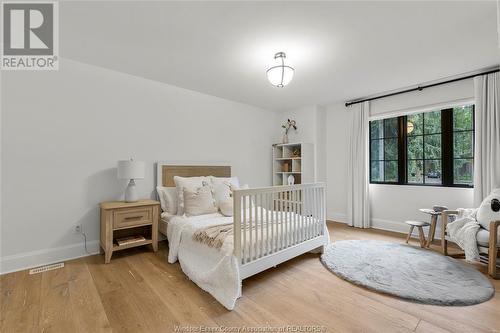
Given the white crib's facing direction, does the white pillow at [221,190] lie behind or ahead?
behind

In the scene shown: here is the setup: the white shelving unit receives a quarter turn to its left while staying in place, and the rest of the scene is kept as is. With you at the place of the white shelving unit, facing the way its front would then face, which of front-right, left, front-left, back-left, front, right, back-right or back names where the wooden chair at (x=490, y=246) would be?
front

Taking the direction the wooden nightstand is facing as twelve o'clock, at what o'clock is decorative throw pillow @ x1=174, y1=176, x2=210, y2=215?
The decorative throw pillow is roughly at 10 o'clock from the wooden nightstand.

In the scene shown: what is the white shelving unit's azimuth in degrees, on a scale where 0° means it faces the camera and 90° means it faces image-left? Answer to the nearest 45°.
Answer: approximately 45°

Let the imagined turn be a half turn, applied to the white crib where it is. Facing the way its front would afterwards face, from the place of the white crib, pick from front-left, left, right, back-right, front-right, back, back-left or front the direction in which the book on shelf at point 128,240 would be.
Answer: front-left

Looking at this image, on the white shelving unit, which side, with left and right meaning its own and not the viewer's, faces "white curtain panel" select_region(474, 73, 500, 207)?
left

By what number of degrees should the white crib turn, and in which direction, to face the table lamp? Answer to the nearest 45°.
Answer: approximately 135° to its right

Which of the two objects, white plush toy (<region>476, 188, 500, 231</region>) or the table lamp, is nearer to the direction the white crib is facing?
the white plush toy

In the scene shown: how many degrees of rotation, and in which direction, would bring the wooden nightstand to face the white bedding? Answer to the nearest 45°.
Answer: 0° — it already faces it

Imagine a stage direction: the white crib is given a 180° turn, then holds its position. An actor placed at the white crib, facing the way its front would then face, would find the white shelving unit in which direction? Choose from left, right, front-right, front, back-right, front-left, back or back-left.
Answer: front-right

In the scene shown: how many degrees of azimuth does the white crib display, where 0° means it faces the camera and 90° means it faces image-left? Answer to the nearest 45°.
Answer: approximately 315°

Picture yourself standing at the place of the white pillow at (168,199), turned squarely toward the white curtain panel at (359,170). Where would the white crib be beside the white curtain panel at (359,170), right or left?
right
